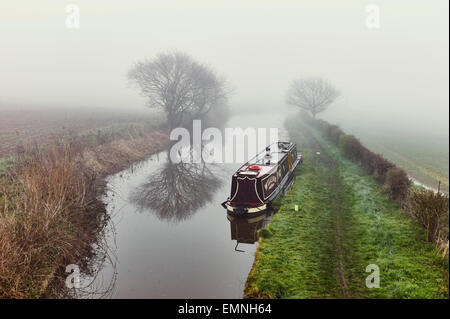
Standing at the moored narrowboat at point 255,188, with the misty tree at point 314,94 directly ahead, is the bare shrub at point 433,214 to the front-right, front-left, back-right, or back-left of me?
back-right

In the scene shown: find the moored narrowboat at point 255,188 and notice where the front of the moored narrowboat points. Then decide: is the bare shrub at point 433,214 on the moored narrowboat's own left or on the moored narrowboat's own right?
on the moored narrowboat's own right
